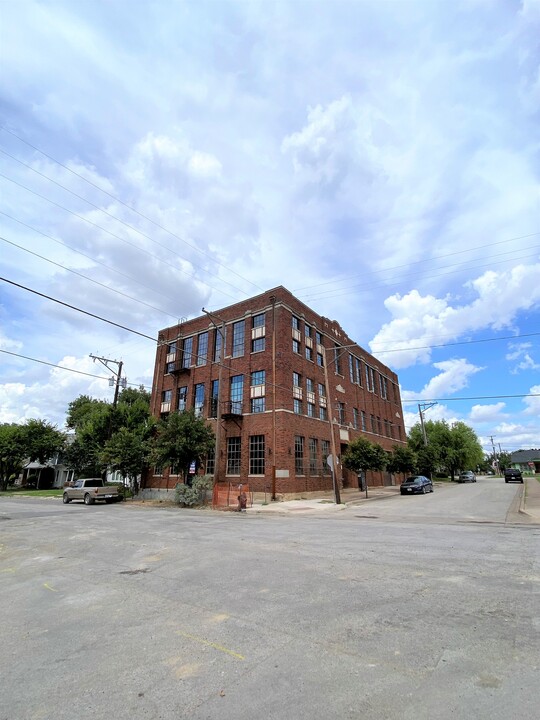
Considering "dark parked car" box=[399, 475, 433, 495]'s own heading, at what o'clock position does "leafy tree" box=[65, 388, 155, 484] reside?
The leafy tree is roughly at 1 o'clock from the dark parked car.

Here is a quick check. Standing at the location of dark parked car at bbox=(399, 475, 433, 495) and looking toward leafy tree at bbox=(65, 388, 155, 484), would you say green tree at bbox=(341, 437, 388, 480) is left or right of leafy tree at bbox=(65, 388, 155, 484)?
left

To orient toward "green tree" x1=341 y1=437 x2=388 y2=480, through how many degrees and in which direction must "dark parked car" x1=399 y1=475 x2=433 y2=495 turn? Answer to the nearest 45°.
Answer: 0° — it already faces it

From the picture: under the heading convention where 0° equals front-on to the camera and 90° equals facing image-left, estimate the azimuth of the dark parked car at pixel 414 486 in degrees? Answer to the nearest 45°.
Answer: approximately 45°

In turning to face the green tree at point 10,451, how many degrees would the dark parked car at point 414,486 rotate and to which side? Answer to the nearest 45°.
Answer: approximately 45° to its right

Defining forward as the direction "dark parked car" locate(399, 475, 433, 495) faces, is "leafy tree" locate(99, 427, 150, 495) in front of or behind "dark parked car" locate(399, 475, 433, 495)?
in front

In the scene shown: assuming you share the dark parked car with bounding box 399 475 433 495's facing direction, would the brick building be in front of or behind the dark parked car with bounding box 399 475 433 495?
in front

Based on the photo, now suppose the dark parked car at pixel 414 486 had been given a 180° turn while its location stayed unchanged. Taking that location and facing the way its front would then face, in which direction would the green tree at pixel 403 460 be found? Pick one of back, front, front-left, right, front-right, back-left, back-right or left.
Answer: front-left
